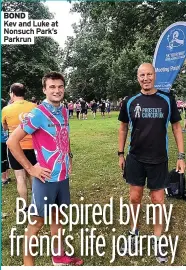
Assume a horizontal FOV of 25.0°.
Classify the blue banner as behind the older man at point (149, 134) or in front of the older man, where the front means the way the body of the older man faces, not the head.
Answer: behind

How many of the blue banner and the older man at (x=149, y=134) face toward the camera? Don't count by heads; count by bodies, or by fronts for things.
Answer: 2

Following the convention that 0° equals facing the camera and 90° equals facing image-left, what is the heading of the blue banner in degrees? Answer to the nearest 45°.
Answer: approximately 0°

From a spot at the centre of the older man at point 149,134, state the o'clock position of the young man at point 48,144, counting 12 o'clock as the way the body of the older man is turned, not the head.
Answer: The young man is roughly at 2 o'clock from the older man.

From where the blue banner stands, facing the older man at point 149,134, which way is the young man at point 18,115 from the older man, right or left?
right

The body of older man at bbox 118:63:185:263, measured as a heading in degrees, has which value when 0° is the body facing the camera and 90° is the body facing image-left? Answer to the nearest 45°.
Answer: approximately 0°

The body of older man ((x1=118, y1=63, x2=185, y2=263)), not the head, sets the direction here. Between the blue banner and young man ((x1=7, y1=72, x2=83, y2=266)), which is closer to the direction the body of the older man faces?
the young man

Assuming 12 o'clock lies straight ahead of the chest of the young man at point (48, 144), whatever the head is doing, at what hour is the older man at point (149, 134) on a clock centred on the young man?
The older man is roughly at 10 o'clock from the young man.
